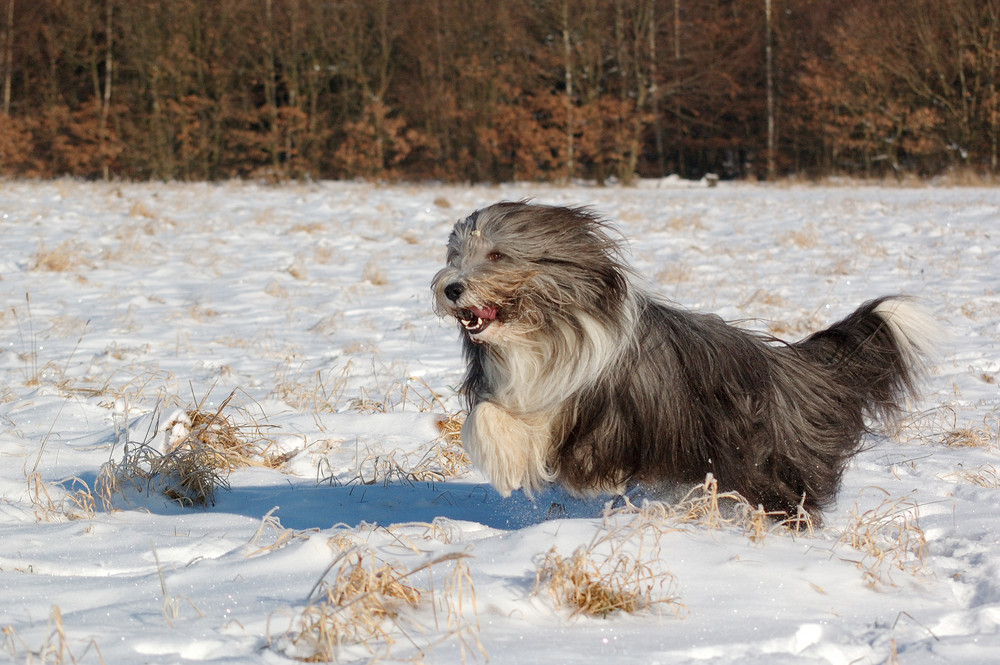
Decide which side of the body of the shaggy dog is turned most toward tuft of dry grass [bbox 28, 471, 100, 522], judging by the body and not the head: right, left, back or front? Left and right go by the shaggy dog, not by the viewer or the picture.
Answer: front

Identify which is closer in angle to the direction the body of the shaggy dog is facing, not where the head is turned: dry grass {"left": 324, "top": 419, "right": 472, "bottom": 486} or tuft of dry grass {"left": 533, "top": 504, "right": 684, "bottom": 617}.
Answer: the dry grass

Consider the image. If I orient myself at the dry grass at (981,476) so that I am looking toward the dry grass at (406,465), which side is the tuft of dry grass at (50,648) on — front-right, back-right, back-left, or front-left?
front-left

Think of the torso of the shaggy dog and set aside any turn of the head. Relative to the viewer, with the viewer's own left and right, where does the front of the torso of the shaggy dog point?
facing to the left of the viewer

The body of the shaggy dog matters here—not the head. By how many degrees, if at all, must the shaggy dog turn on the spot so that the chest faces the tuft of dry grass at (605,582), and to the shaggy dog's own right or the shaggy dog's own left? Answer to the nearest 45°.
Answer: approximately 90° to the shaggy dog's own left

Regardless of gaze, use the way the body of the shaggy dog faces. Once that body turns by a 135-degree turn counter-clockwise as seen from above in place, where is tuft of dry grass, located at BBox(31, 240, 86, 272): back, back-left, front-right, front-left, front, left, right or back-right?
back

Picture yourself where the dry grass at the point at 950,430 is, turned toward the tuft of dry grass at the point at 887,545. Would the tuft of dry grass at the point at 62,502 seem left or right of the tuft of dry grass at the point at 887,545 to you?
right

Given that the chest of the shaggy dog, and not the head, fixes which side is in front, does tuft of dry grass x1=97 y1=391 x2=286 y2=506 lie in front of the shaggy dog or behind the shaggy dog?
in front

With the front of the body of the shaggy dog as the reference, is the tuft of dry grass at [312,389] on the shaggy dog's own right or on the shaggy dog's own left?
on the shaggy dog's own right

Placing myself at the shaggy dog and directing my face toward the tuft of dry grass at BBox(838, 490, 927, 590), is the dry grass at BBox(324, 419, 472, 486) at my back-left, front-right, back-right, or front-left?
back-right

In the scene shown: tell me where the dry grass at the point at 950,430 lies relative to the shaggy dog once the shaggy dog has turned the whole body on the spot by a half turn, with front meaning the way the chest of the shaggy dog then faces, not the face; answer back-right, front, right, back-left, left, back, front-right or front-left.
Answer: front-left
